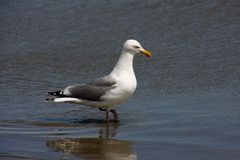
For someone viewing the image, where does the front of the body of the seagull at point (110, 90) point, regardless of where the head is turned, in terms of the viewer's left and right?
facing to the right of the viewer
